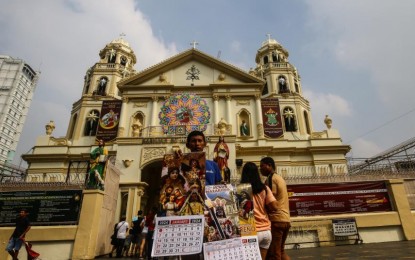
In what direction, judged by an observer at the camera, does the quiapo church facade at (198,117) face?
facing the viewer

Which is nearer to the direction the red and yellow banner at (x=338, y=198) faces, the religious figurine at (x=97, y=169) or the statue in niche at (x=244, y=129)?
the religious figurine

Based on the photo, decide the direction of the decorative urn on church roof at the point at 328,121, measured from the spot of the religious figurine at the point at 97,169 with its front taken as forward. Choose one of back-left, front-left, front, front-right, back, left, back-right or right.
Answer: left

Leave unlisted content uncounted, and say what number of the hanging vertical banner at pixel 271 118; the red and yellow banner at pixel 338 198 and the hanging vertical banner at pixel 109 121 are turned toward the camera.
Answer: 3

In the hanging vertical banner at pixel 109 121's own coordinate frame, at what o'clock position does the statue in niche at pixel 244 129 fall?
The statue in niche is roughly at 10 o'clock from the hanging vertical banner.

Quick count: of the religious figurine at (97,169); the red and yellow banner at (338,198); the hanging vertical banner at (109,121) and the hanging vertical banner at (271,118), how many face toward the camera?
4

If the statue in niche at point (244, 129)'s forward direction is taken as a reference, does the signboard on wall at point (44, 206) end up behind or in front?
in front

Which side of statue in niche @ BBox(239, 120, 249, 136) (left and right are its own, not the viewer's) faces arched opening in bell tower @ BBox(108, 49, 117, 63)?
right

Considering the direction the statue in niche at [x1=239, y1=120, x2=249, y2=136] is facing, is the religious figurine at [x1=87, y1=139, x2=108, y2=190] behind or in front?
in front

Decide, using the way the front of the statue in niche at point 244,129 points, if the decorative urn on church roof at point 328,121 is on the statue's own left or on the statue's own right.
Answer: on the statue's own left

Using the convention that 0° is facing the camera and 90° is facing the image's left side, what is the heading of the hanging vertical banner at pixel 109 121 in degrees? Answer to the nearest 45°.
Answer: approximately 0°

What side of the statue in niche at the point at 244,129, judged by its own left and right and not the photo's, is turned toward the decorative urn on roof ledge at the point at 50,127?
right
